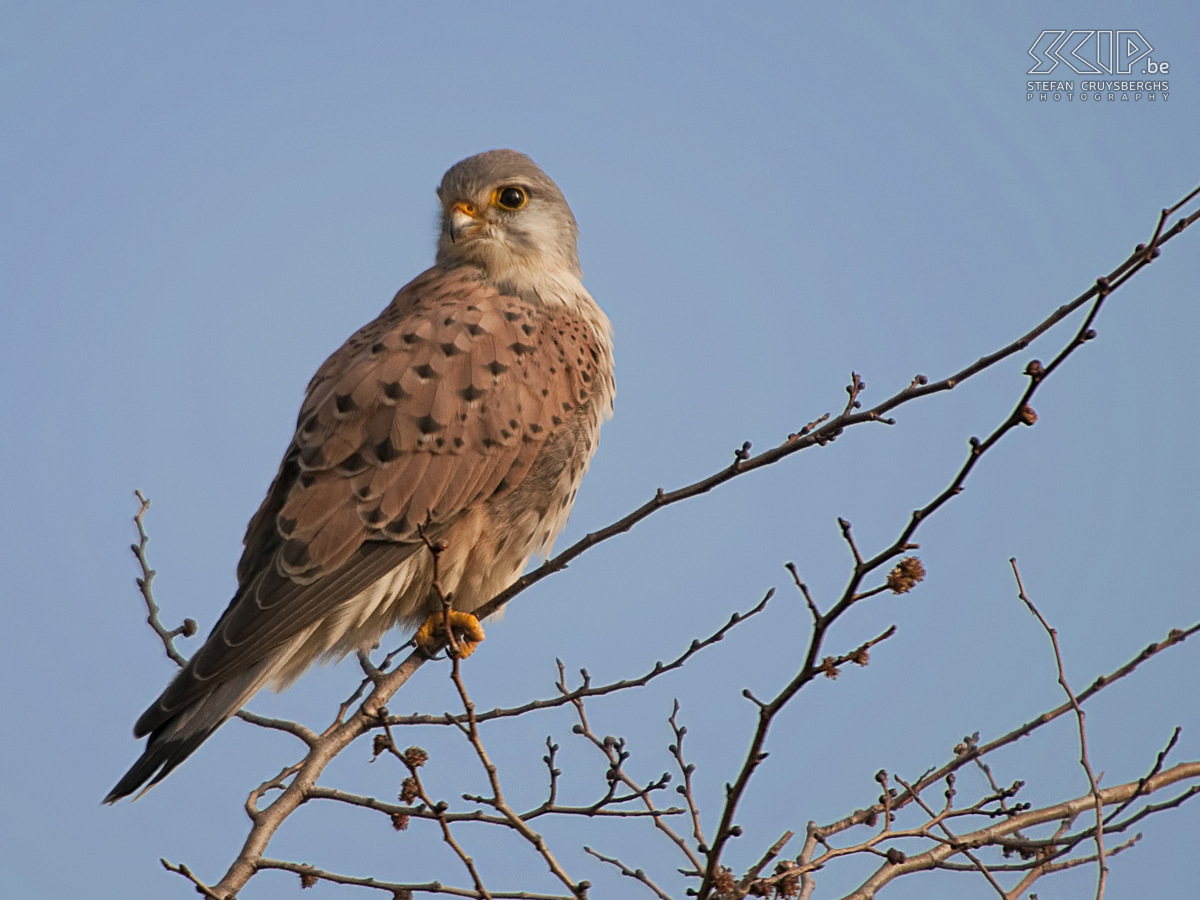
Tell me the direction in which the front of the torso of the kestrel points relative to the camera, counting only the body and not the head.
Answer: to the viewer's right
